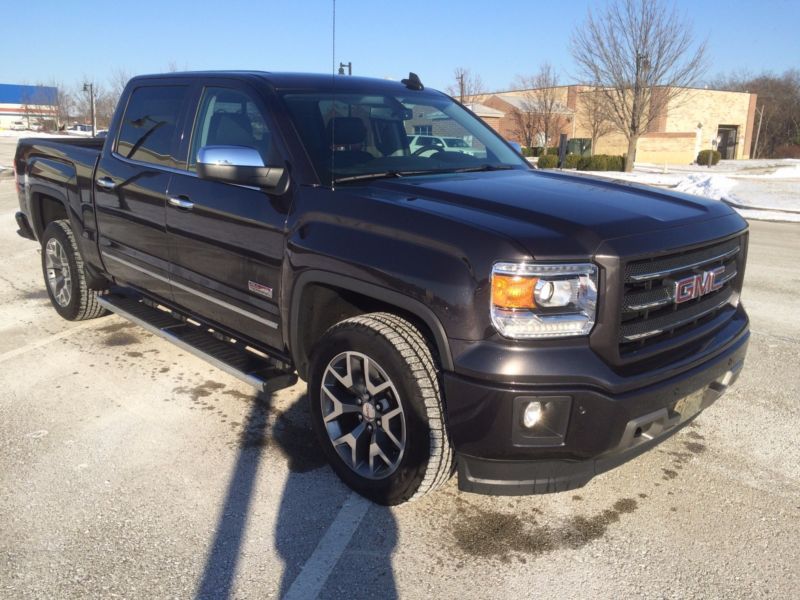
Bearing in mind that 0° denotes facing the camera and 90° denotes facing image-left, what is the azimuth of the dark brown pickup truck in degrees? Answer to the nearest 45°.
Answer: approximately 315°
